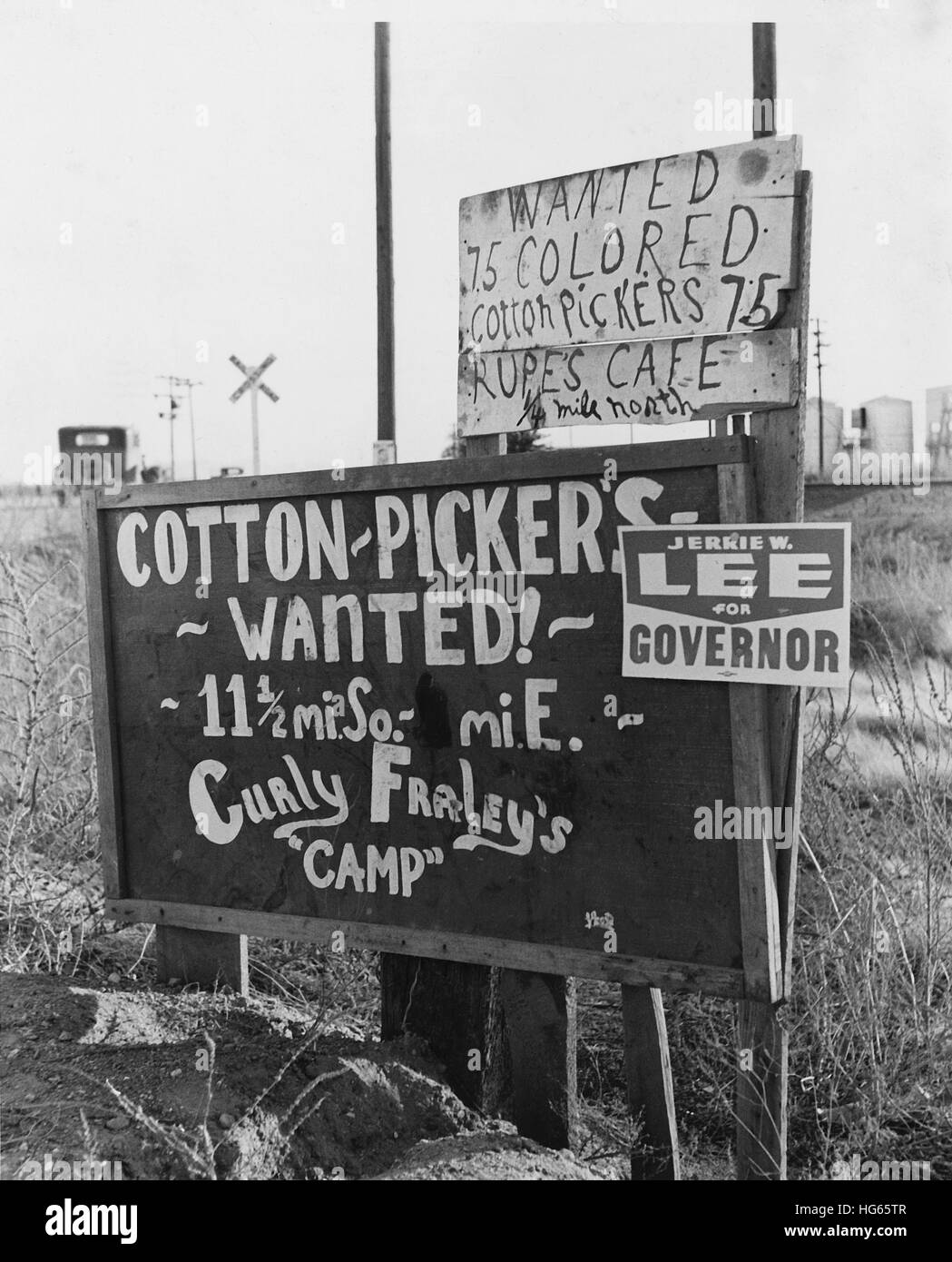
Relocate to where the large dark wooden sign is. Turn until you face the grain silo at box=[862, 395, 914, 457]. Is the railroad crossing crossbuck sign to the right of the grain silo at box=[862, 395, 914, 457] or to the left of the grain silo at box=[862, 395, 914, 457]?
left

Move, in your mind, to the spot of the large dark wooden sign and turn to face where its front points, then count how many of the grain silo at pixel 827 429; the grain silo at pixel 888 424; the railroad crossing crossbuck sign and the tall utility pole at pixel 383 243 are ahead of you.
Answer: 0

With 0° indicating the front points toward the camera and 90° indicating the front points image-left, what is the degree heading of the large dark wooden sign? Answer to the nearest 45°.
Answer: approximately 45°

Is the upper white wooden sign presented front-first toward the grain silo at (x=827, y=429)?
no

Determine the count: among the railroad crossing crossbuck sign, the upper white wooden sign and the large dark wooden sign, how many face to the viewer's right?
0

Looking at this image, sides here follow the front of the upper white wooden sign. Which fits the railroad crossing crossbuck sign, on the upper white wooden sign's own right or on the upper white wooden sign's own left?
on the upper white wooden sign's own right

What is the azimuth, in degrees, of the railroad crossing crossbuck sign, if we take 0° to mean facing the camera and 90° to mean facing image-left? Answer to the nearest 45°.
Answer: approximately 0°

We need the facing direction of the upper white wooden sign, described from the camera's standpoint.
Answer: facing the viewer and to the left of the viewer

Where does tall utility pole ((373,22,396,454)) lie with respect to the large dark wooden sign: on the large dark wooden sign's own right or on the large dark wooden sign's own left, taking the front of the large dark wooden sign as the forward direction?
on the large dark wooden sign's own right

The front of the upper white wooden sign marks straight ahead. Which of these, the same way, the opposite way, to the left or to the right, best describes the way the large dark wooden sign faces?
the same way

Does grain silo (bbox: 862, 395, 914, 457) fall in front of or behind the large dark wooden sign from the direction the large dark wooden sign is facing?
behind

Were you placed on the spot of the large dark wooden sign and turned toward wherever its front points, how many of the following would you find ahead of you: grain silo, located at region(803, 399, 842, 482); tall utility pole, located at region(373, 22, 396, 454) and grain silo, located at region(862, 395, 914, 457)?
0

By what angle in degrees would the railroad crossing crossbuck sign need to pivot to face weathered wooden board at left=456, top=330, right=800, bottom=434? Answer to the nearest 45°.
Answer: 0° — it already faces it

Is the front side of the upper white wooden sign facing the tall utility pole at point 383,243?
no

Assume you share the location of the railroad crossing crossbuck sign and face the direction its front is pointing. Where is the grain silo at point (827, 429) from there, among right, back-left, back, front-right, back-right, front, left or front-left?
left

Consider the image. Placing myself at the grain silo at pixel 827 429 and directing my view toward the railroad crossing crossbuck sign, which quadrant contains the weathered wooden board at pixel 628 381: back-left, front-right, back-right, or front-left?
front-left

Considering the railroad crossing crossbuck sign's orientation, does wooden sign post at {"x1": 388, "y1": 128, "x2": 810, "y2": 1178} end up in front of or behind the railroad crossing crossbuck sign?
in front
